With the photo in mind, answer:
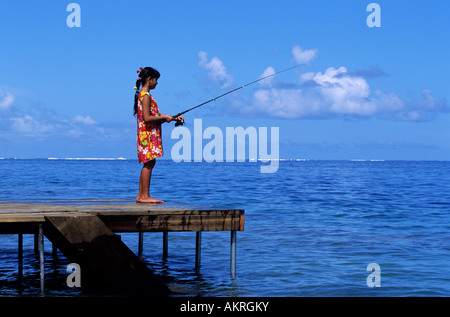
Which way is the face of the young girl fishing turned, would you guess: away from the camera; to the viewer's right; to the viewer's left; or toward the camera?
to the viewer's right

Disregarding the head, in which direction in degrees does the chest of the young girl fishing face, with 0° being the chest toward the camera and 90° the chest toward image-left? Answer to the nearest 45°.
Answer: approximately 270°
